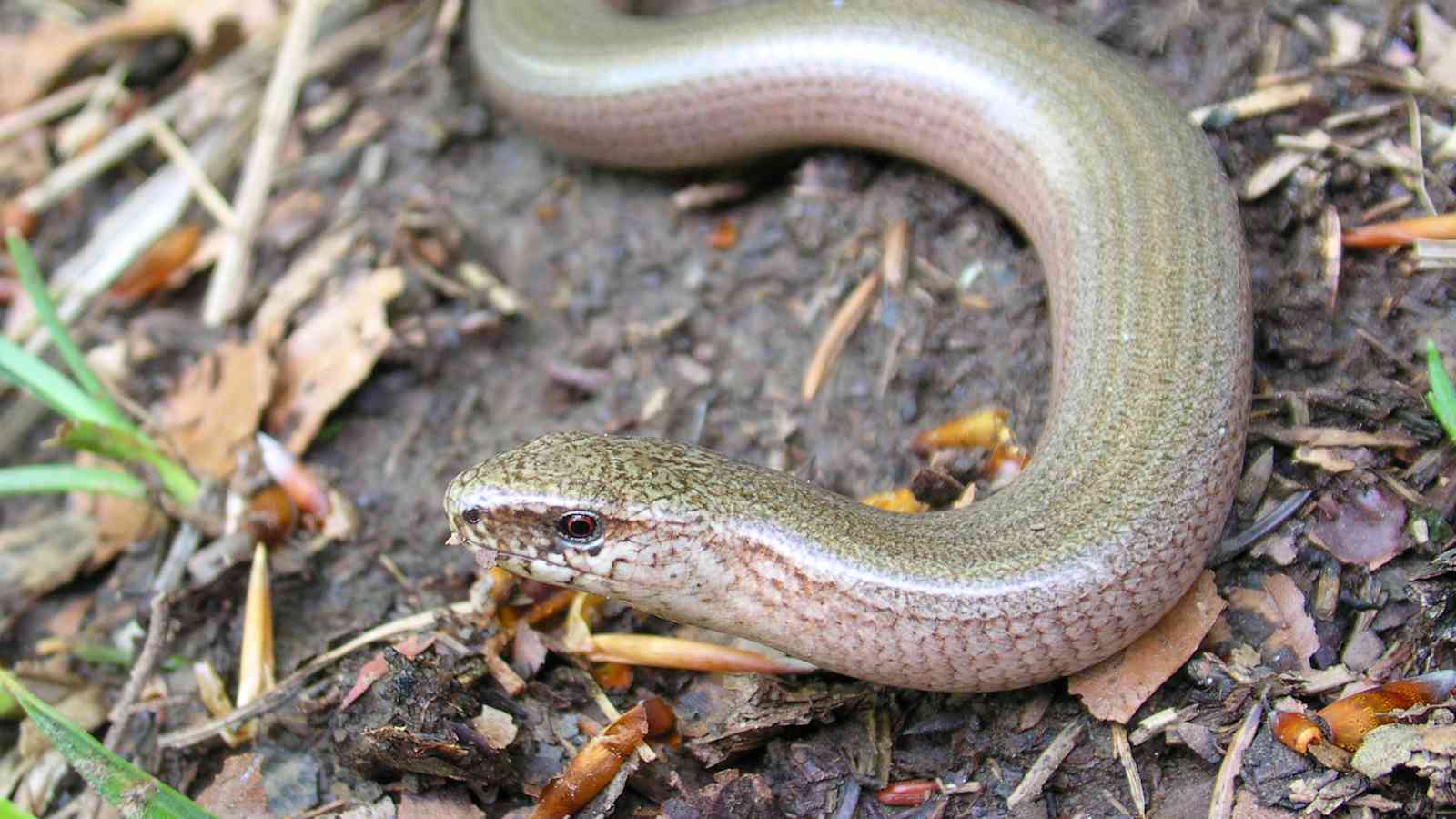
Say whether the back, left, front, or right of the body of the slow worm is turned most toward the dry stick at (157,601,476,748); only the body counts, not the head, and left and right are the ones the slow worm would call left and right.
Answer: front

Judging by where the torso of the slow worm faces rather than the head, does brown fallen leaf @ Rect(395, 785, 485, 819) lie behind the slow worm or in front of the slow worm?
in front

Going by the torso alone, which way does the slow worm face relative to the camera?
to the viewer's left

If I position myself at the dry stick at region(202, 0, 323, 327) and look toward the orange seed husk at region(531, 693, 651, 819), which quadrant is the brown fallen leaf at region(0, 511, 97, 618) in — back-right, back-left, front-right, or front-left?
front-right

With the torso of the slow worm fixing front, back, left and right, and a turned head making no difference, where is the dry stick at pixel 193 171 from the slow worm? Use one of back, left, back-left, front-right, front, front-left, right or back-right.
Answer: front-right

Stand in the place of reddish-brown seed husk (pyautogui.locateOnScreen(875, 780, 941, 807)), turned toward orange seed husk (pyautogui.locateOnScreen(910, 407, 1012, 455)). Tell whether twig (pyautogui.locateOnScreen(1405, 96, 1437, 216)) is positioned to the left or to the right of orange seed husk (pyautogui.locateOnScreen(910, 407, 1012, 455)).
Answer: right

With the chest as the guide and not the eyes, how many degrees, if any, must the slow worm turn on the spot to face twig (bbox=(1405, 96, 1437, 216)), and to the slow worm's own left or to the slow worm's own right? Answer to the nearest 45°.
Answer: approximately 135° to the slow worm's own right

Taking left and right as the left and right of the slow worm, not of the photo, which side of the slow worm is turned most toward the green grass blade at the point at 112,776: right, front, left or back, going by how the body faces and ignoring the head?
front

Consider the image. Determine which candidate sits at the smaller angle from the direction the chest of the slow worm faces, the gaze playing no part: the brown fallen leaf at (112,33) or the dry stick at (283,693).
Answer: the dry stick

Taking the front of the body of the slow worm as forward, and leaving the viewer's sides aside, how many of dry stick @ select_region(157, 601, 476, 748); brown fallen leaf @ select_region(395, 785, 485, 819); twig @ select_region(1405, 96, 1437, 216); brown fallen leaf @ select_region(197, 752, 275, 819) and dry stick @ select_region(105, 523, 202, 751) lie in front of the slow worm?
4
